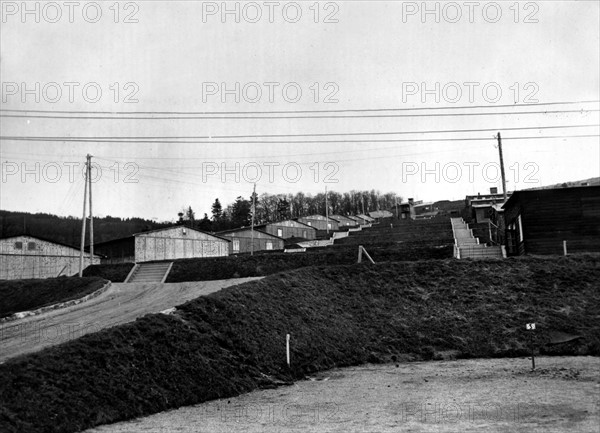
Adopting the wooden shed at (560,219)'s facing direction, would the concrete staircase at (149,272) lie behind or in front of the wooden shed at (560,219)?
in front

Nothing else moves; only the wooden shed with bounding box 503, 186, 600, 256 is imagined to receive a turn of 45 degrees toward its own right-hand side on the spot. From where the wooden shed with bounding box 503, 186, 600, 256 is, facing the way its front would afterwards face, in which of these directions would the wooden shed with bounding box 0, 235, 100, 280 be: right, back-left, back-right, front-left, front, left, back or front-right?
front-left

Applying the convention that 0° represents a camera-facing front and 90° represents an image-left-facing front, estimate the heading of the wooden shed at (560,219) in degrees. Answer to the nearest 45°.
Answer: approximately 90°
